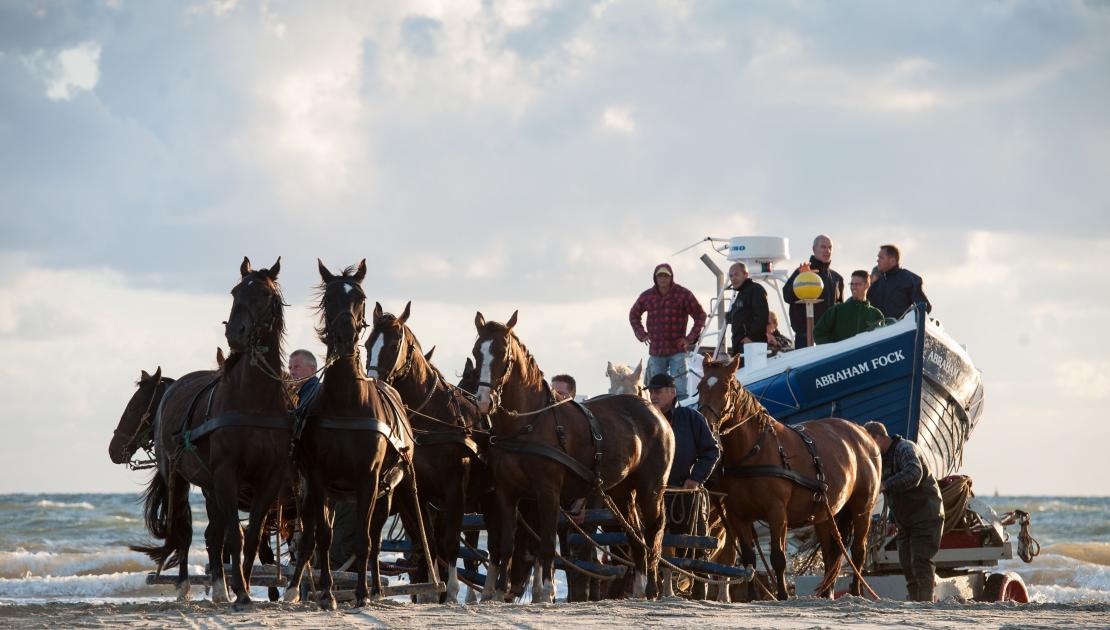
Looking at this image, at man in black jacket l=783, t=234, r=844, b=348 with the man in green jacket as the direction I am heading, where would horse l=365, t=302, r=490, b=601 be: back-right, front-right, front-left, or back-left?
front-right

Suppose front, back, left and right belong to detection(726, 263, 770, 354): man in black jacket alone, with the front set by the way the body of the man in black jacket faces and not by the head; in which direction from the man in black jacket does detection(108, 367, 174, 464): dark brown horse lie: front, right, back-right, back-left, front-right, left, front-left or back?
front

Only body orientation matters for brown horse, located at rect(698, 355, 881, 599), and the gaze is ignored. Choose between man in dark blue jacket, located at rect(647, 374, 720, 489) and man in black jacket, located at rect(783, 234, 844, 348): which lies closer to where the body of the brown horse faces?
the man in dark blue jacket

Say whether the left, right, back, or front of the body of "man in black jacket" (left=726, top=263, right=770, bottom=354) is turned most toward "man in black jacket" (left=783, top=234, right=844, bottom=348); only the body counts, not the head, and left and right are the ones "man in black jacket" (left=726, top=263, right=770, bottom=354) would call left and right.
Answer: left

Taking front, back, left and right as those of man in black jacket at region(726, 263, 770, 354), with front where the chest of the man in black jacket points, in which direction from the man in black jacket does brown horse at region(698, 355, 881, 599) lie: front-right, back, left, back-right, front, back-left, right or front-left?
front-left

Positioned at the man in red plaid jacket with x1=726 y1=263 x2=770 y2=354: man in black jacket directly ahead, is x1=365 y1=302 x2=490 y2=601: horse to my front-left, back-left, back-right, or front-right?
back-right

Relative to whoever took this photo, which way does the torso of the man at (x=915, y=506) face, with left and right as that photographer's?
facing to the left of the viewer

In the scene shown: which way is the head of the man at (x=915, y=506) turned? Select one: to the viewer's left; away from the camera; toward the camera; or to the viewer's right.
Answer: to the viewer's left

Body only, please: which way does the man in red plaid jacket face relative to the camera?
toward the camera

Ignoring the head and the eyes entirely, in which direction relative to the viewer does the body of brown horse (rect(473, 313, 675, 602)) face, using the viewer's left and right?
facing the viewer and to the left of the viewer

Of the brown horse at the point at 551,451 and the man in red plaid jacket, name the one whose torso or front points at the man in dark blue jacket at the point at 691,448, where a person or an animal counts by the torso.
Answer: the man in red plaid jacket
